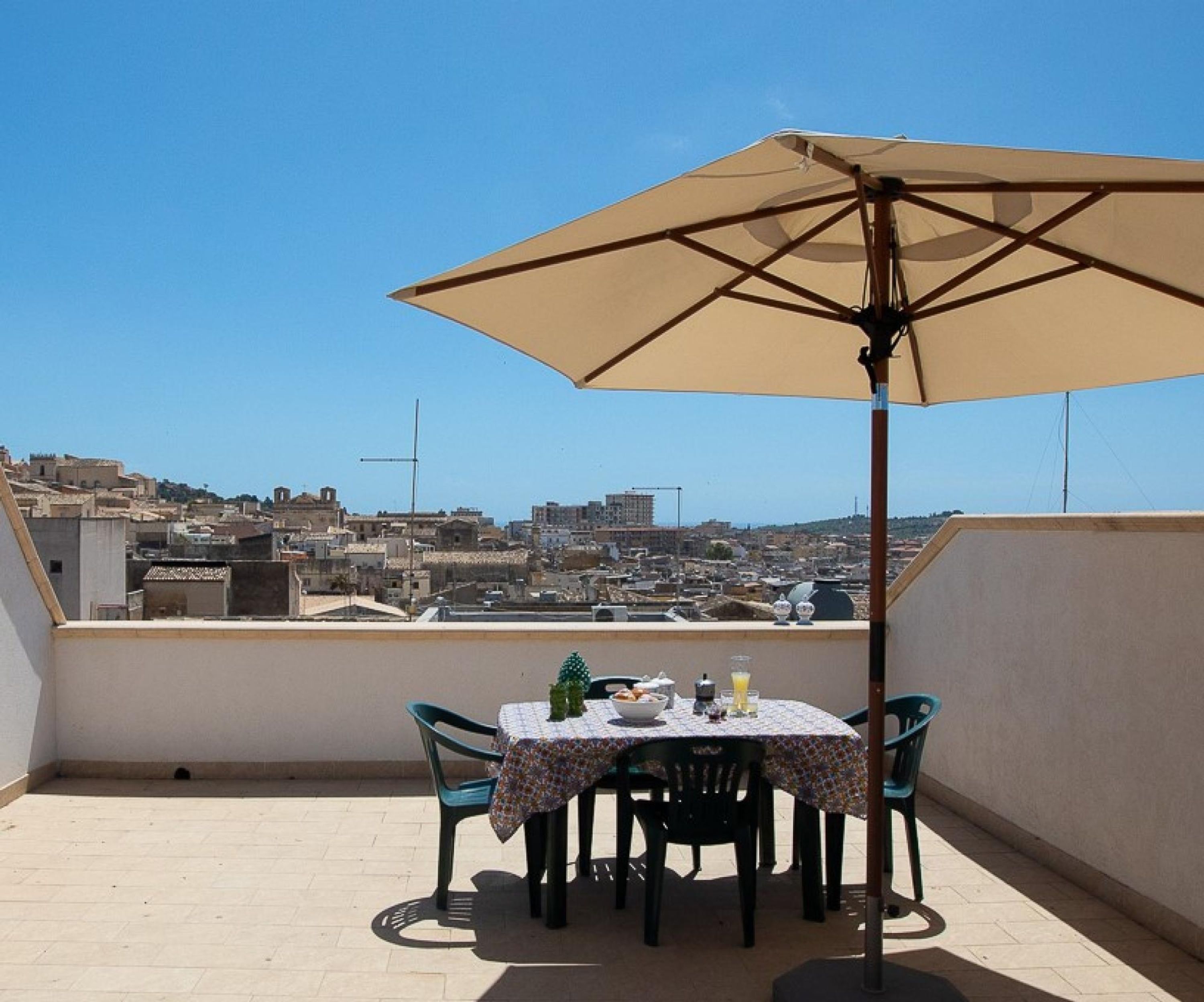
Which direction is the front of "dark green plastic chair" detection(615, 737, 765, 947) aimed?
away from the camera

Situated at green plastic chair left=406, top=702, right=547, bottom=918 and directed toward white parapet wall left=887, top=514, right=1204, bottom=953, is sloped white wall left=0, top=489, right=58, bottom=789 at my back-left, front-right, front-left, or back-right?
back-left

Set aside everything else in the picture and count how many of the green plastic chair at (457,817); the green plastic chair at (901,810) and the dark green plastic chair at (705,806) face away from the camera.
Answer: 1

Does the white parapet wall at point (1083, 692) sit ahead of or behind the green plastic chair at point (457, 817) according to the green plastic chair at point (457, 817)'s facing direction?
ahead

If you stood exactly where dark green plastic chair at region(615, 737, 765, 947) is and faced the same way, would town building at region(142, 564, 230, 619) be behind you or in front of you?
in front

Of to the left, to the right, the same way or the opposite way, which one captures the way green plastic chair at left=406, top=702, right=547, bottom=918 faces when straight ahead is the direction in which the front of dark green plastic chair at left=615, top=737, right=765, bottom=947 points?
to the right

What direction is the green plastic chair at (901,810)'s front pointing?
to the viewer's left

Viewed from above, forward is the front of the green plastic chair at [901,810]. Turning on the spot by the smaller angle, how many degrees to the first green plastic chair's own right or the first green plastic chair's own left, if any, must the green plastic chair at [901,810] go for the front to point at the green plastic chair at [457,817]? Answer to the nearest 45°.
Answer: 0° — it already faces it

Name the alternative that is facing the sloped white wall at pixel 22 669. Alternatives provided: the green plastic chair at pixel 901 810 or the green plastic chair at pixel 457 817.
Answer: the green plastic chair at pixel 901 810

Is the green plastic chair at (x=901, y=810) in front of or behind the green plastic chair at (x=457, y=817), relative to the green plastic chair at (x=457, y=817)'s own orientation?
in front

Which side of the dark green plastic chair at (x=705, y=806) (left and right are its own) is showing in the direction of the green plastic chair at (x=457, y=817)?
left

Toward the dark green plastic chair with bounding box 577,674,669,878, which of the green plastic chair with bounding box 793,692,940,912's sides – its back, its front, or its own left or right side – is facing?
front

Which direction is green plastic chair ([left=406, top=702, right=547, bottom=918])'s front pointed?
to the viewer's right

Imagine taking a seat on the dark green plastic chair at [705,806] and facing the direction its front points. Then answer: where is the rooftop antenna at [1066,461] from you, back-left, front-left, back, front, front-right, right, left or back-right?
front-right

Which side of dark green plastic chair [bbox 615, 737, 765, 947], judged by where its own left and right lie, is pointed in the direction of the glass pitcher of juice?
front

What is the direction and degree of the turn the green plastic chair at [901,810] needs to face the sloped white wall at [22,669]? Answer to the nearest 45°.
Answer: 0° — it already faces it
